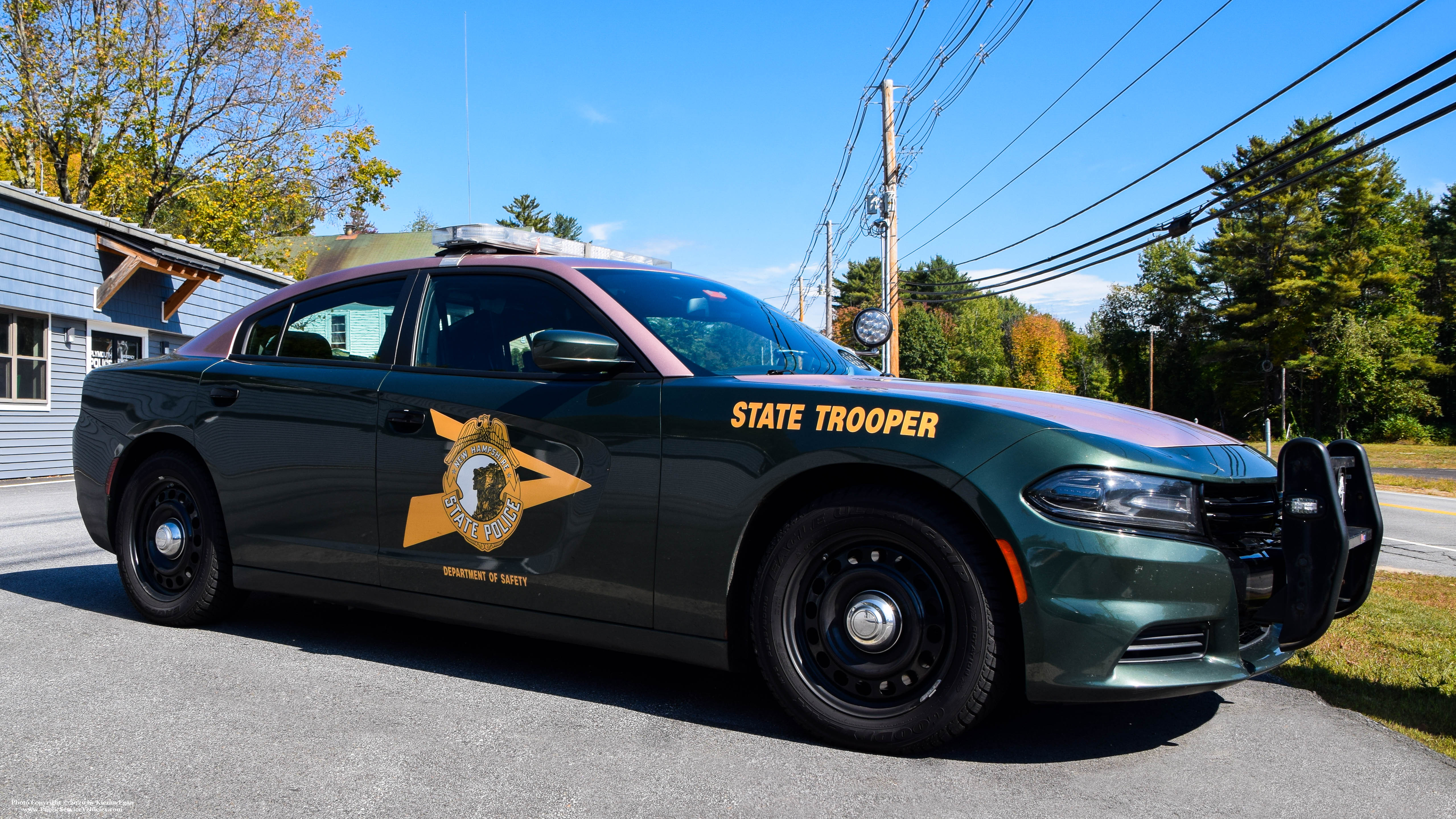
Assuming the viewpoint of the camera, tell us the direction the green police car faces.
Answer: facing the viewer and to the right of the viewer

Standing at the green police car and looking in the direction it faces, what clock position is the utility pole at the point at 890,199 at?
The utility pole is roughly at 8 o'clock from the green police car.
